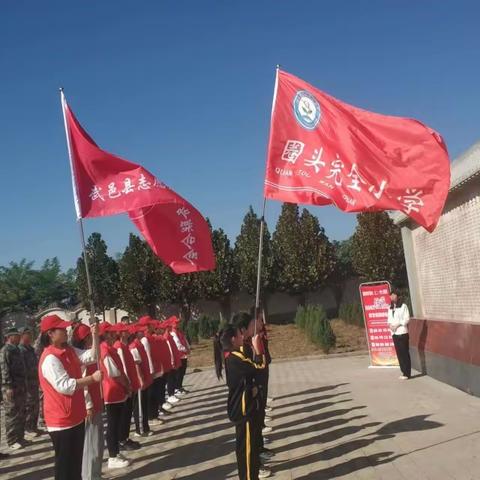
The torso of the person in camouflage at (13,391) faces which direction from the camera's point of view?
to the viewer's right

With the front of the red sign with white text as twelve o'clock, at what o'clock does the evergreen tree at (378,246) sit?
The evergreen tree is roughly at 6 o'clock from the red sign with white text.

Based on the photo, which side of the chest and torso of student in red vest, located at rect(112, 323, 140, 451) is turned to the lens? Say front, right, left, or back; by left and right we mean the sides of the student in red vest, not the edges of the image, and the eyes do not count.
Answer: right

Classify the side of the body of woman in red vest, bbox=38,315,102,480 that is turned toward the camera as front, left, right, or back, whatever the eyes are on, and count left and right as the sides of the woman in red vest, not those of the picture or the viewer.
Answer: right

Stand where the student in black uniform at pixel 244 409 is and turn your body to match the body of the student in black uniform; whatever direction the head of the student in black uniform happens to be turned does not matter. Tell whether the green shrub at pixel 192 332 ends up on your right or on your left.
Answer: on your left

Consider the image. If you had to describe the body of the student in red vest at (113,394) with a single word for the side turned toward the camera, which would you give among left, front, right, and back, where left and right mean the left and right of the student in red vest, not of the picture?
right

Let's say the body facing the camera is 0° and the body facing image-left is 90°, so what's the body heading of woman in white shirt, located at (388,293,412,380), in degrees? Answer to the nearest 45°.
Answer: approximately 45°

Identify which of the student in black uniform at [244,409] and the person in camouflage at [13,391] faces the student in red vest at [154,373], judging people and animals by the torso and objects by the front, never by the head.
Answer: the person in camouflage

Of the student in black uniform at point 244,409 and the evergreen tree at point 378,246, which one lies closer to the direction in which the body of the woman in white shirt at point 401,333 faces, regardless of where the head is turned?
the student in black uniform

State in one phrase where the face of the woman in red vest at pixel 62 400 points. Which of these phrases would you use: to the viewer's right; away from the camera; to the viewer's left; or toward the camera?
to the viewer's right

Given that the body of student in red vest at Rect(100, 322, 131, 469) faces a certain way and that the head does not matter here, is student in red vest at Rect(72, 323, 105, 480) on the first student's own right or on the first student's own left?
on the first student's own right

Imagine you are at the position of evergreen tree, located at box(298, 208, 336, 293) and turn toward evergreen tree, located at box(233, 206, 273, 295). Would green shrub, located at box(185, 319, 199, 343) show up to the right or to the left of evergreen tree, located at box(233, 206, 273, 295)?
left

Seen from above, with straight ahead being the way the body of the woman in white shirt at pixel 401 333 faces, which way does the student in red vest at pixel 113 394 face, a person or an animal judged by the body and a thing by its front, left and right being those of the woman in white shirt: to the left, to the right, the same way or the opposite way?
the opposite way

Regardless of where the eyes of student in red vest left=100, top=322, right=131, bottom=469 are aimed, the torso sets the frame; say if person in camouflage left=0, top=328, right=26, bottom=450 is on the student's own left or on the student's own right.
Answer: on the student's own left
